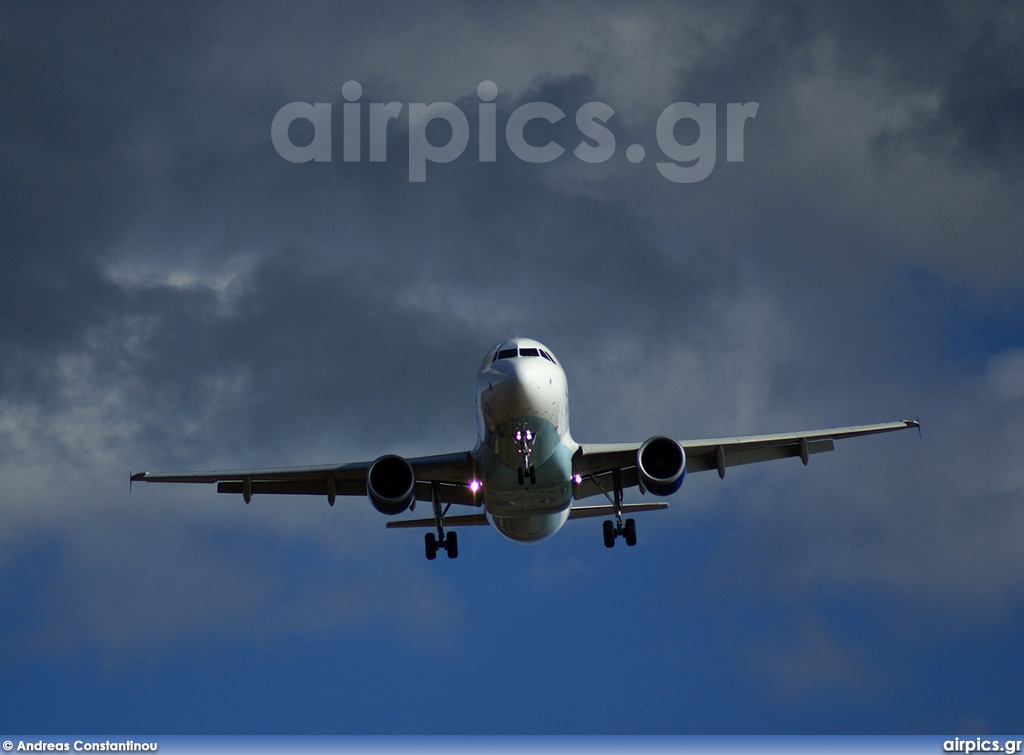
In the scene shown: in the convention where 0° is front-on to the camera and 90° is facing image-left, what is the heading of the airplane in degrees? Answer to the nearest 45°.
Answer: approximately 0°
